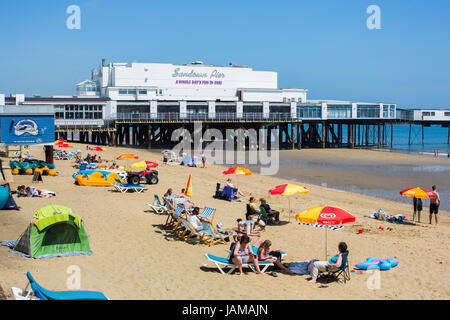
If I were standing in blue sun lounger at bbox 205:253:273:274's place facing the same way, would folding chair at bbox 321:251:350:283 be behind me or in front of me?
in front

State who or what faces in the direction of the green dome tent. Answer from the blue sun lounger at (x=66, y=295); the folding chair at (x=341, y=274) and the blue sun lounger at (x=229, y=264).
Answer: the folding chair

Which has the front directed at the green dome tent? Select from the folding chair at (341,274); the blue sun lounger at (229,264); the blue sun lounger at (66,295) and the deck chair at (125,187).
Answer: the folding chair

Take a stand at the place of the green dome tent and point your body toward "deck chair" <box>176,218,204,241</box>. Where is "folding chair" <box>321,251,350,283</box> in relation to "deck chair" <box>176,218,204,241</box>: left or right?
right

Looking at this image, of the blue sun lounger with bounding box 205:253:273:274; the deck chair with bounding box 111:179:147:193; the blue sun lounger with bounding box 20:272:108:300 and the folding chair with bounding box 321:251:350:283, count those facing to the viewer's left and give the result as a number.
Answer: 1

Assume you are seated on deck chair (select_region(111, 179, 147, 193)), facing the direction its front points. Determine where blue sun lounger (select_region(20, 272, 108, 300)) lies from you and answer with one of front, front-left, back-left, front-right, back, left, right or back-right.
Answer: right

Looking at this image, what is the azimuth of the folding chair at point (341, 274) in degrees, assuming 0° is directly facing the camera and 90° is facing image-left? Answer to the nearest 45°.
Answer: approximately 90°

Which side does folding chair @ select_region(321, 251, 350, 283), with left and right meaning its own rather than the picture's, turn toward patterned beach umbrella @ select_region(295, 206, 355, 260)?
right

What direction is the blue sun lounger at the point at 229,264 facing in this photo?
to the viewer's right
